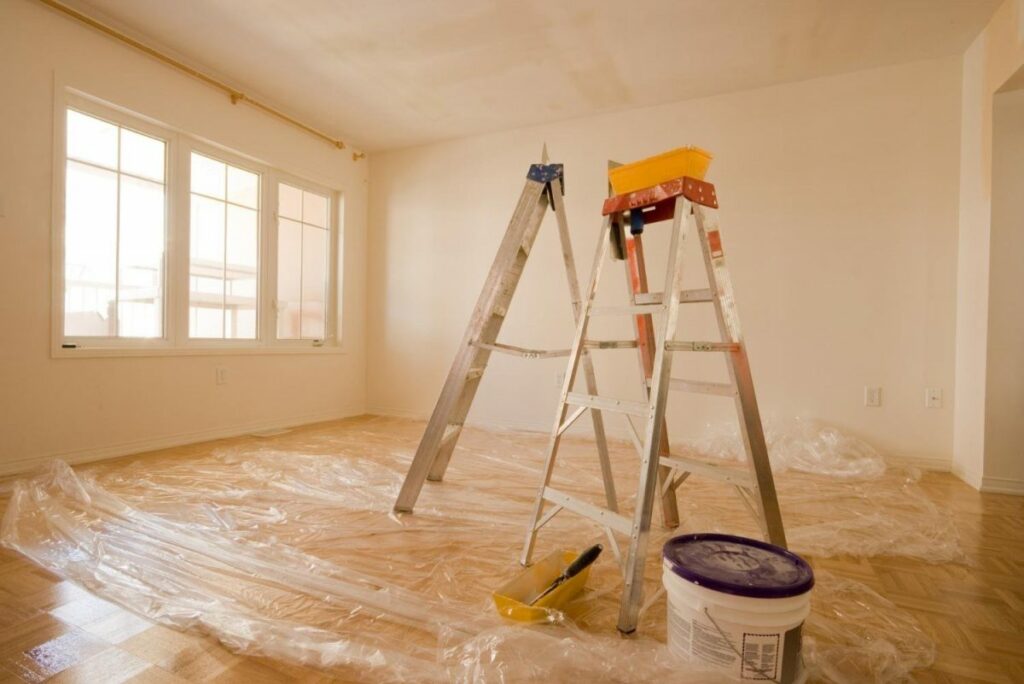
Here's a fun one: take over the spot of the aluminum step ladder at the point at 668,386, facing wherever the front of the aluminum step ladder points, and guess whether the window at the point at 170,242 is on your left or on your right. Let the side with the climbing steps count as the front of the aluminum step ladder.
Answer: on your right

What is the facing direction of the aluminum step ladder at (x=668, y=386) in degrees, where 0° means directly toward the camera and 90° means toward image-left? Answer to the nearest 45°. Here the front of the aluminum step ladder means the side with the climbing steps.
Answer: approximately 45°
